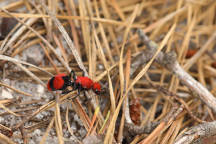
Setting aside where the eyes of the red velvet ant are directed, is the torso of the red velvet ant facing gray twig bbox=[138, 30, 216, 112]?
yes

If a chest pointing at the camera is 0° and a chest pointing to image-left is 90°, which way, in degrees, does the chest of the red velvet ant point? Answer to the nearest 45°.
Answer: approximately 270°
